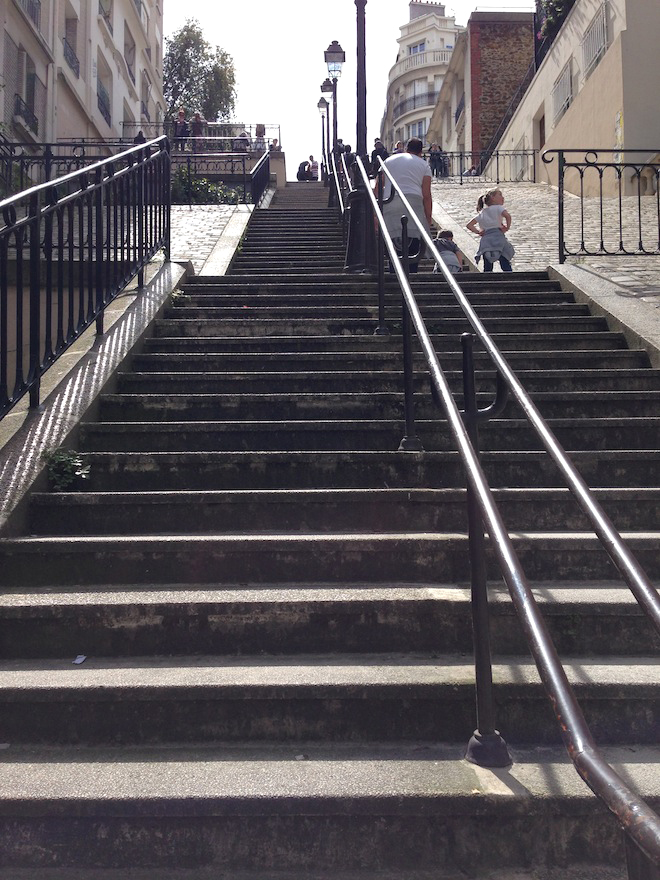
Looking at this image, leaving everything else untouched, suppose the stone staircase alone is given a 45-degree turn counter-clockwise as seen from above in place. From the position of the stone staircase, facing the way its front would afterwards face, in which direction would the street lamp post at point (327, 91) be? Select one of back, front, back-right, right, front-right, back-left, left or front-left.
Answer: back-left

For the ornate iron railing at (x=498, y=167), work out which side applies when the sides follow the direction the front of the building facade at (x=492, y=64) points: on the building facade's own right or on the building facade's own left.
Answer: on the building facade's own left

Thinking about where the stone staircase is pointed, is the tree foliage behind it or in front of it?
behind

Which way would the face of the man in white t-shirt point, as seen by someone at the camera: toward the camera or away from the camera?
away from the camera

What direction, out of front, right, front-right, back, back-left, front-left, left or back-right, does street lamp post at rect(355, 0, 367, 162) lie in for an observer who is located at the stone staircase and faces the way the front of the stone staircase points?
back

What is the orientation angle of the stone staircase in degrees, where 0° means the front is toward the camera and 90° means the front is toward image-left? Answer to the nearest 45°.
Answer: approximately 0°
